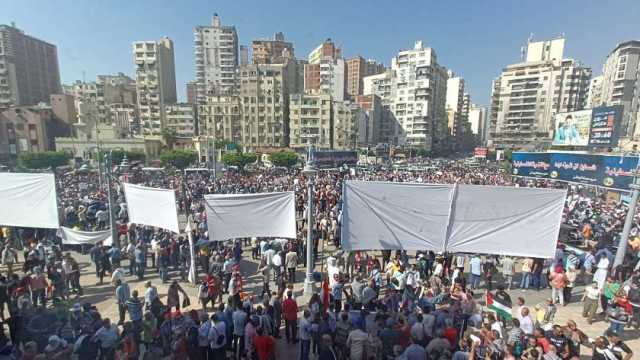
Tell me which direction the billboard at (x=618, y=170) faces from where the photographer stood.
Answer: facing the viewer

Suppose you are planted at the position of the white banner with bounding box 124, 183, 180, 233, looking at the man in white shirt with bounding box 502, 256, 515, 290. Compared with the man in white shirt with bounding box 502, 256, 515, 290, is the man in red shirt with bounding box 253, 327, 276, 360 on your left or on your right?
right

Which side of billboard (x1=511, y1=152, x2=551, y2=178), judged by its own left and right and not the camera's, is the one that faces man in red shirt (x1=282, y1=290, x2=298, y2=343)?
front

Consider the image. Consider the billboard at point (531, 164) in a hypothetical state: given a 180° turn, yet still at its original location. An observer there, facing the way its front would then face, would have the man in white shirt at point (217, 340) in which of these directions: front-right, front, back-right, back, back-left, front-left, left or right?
back

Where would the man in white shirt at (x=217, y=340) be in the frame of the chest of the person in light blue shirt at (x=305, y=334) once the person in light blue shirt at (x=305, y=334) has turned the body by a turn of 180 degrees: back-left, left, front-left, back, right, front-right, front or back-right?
right

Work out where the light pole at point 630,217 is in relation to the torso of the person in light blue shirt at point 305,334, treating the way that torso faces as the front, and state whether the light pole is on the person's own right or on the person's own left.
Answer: on the person's own right

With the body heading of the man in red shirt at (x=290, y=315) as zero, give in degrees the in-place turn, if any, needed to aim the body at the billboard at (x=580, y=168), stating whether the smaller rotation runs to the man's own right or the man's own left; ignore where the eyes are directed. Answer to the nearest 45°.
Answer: approximately 45° to the man's own right

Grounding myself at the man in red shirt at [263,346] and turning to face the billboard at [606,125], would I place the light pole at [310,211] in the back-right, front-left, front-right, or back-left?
front-left

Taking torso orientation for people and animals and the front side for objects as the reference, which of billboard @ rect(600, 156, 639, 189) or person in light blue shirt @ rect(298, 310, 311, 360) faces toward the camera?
the billboard

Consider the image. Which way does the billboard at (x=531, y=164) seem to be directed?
toward the camera

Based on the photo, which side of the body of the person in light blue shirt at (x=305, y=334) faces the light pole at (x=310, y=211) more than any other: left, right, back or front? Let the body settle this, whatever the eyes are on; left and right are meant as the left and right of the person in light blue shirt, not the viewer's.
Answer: front

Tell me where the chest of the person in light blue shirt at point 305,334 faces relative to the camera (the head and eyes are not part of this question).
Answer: away from the camera

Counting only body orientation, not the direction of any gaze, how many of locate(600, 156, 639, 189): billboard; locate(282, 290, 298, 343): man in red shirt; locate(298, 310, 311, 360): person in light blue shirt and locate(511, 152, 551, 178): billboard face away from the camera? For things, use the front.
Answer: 2

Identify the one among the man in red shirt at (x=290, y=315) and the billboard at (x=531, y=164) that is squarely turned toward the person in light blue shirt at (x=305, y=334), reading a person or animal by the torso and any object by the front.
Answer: the billboard

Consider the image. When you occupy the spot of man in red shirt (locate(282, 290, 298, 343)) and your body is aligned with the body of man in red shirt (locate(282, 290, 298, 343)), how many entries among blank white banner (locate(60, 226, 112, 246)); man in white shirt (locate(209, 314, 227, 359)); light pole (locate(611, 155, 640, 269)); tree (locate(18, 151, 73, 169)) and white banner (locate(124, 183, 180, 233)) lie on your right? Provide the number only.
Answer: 1

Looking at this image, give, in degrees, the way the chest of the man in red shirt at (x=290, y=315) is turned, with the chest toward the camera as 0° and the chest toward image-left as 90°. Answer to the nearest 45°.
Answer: approximately 180°

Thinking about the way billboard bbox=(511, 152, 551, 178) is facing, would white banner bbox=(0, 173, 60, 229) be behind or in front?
in front
